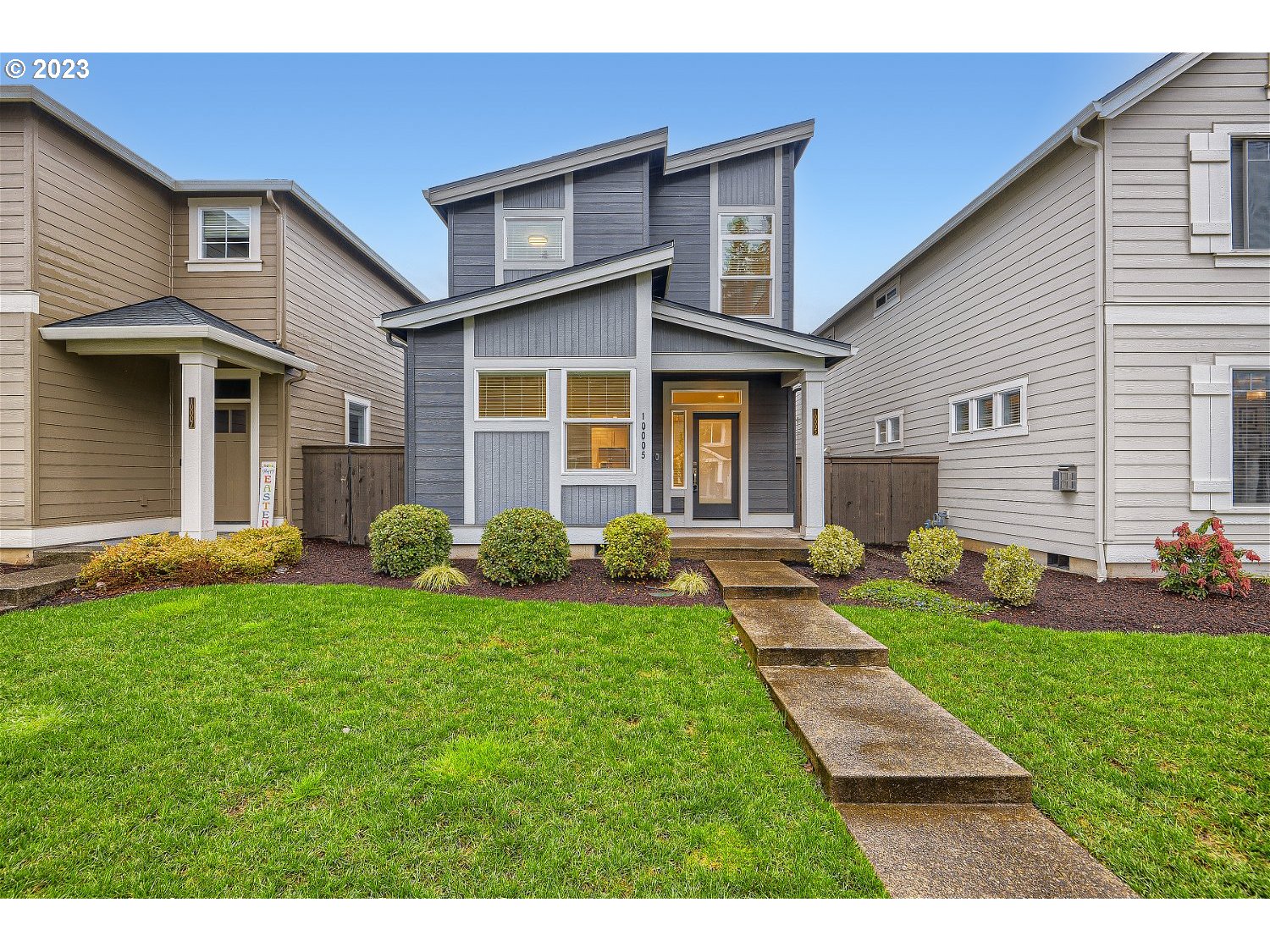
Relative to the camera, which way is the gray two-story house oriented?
toward the camera

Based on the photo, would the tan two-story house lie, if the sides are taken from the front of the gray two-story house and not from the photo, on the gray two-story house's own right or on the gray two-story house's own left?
on the gray two-story house's own right

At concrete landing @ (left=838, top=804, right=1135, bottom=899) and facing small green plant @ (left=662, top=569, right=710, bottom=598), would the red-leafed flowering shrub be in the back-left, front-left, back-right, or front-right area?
front-right

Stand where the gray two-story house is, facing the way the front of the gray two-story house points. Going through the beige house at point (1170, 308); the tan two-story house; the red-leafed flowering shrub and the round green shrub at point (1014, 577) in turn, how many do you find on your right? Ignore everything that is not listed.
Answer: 1

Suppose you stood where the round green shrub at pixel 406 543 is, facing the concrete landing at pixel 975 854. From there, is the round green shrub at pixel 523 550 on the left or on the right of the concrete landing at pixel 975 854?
left

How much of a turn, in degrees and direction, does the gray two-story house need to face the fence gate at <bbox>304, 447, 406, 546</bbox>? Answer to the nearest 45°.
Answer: approximately 90° to its right

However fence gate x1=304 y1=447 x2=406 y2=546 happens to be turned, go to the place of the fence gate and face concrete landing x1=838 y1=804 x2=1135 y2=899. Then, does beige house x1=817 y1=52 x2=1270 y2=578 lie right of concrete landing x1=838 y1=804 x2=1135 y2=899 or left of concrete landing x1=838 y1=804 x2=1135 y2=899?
left

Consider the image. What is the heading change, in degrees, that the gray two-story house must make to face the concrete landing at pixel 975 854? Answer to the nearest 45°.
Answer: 0° — it already faces it

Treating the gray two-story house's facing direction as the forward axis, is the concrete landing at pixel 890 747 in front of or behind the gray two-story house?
in front

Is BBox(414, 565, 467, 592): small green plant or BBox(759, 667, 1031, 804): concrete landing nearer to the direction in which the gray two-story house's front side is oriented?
the concrete landing

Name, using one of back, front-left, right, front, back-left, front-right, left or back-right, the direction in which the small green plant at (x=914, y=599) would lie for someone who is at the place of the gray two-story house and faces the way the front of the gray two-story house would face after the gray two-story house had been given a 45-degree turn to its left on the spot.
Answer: front

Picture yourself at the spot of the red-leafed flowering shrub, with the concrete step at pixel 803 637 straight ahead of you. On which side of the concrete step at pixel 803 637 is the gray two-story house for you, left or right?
right

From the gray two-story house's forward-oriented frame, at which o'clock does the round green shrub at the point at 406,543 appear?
The round green shrub is roughly at 2 o'clock from the gray two-story house.

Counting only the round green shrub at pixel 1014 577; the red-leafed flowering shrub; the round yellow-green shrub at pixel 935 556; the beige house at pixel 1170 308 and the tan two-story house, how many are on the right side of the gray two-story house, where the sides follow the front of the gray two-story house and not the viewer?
1

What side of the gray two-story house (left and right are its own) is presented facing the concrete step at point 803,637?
front

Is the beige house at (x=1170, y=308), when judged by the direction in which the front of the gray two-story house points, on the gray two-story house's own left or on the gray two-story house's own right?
on the gray two-story house's own left
